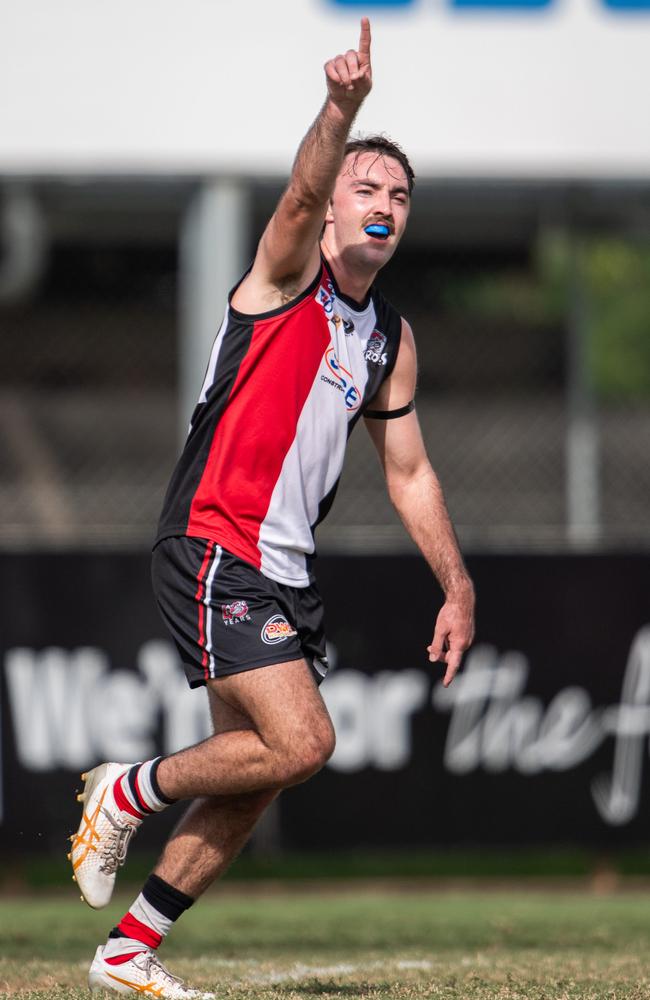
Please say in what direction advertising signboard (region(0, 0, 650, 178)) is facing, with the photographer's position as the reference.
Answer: facing the viewer

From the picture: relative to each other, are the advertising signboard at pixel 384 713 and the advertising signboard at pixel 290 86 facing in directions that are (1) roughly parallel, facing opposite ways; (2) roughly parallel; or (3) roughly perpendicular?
roughly parallel

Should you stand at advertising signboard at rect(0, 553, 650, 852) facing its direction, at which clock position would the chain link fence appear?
The chain link fence is roughly at 6 o'clock from the advertising signboard.

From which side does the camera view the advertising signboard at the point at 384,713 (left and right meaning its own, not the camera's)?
front

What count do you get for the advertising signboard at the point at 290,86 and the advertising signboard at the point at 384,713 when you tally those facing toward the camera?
2
